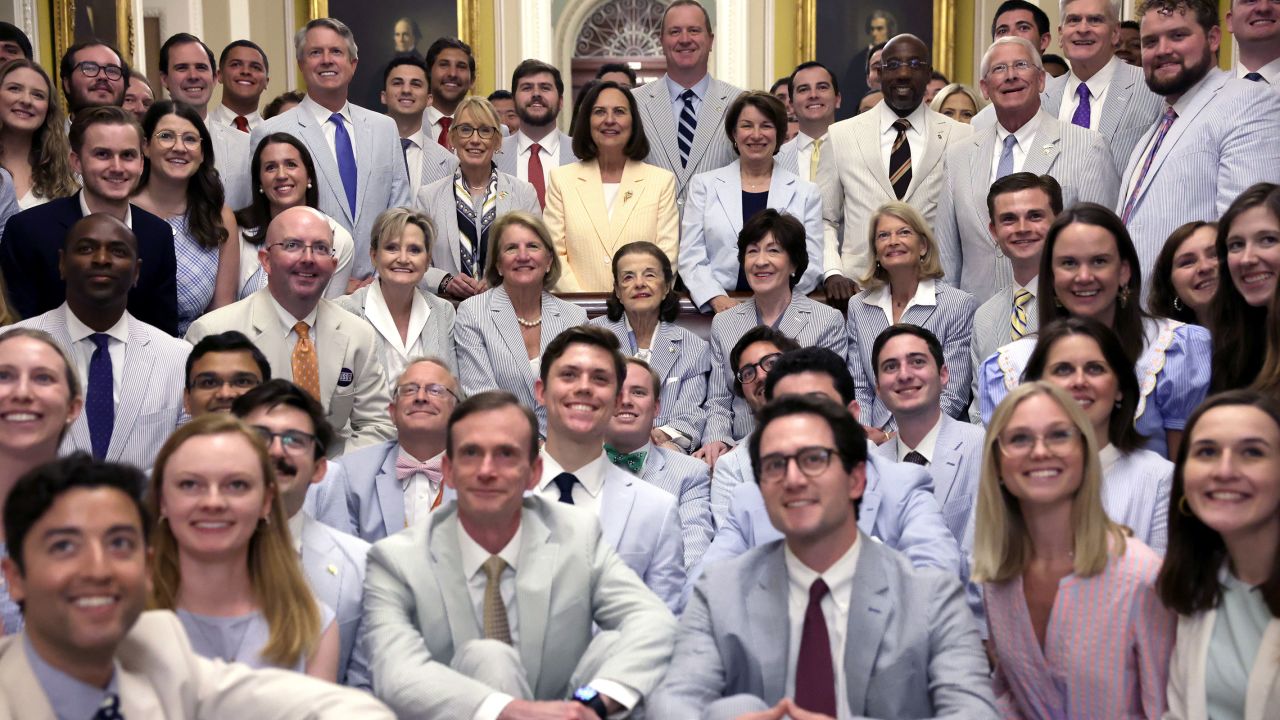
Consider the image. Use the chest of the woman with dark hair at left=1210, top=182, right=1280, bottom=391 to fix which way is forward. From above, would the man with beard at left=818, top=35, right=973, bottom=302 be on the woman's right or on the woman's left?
on the woman's right

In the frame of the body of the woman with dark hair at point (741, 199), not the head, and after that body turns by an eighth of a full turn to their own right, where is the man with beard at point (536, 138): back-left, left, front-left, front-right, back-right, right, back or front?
right

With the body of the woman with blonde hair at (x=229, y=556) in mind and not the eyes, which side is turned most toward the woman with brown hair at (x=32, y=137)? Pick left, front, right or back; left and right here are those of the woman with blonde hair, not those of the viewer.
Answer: back

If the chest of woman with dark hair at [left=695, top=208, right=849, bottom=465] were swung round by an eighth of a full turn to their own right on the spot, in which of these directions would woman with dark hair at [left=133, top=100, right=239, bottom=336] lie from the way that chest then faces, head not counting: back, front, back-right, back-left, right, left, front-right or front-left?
front-right

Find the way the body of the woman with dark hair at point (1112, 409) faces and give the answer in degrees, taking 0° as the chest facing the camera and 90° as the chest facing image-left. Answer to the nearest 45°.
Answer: approximately 45°

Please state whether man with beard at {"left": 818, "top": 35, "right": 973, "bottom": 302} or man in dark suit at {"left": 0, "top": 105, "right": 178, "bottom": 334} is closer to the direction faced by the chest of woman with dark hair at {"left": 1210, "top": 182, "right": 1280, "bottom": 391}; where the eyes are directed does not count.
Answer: the man in dark suit

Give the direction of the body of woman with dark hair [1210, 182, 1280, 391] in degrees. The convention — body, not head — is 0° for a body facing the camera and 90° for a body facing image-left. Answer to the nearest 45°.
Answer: approximately 45°

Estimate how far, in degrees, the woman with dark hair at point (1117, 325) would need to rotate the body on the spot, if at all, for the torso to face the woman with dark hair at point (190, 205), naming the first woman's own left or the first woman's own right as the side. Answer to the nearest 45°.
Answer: approximately 90° to the first woman's own right

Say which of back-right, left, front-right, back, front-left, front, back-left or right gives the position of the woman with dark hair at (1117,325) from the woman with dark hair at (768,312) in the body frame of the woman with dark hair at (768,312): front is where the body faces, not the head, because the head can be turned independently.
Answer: front-left

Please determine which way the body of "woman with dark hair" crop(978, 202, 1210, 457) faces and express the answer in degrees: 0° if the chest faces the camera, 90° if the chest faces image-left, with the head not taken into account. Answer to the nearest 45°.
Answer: approximately 0°

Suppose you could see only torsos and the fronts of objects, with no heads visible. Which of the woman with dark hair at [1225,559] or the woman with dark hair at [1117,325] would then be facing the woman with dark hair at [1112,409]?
the woman with dark hair at [1117,325]

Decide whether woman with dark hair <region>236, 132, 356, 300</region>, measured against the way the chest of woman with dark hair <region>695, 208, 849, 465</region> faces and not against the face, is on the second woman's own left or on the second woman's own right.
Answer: on the second woman's own right
